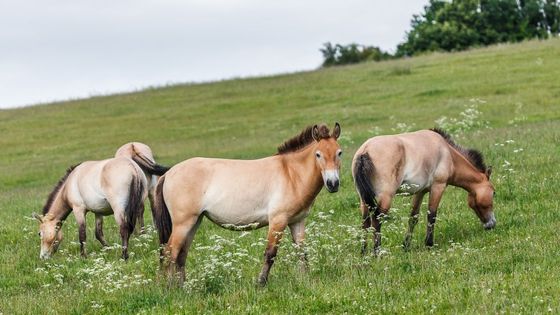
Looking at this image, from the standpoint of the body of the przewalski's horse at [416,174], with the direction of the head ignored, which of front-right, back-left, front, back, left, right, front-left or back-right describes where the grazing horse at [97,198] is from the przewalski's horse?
back-left

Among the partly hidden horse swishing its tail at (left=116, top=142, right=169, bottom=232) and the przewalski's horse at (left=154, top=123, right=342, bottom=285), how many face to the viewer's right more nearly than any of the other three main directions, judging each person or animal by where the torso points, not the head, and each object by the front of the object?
1

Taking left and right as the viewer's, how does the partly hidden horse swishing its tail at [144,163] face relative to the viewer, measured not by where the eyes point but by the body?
facing away from the viewer and to the left of the viewer

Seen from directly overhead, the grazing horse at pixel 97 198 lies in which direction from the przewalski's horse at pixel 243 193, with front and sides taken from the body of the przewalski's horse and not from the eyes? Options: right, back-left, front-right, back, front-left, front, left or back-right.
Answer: back-left

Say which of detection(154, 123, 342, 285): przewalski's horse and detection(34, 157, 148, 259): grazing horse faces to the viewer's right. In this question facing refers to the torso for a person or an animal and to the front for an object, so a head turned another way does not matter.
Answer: the przewalski's horse

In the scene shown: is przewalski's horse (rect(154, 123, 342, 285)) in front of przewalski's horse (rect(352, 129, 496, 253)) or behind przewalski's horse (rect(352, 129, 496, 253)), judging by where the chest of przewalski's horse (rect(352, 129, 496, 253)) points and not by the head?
behind

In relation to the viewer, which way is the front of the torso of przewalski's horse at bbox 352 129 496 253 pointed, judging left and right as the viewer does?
facing away from the viewer and to the right of the viewer

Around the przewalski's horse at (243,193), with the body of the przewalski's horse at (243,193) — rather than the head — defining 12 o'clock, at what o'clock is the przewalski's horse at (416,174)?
the przewalski's horse at (416,174) is roughly at 11 o'clock from the przewalski's horse at (243,193).

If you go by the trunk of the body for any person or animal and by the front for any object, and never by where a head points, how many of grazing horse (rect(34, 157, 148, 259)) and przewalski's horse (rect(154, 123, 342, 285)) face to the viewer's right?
1

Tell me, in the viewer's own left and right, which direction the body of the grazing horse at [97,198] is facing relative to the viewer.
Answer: facing away from the viewer and to the left of the viewer

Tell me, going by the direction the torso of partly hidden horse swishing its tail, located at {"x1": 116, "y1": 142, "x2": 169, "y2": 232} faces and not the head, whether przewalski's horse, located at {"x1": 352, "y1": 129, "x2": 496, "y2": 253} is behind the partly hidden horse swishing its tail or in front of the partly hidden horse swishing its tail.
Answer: behind

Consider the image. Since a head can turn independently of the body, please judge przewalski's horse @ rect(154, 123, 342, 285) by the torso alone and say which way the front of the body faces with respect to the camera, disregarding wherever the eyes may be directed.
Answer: to the viewer's right
